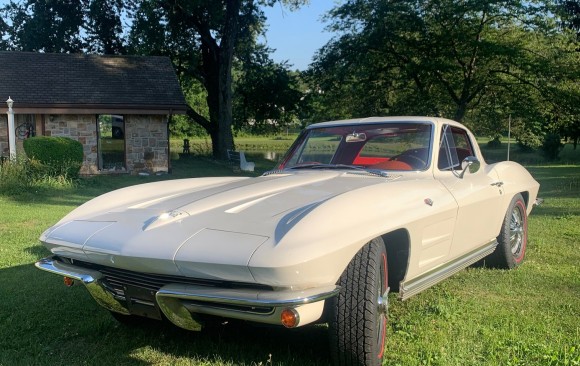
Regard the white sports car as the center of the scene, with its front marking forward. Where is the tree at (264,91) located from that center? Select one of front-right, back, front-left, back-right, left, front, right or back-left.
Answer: back-right

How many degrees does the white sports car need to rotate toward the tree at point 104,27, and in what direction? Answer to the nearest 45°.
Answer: approximately 135° to its right

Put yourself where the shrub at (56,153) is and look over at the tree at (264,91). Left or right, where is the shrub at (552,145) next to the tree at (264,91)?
right

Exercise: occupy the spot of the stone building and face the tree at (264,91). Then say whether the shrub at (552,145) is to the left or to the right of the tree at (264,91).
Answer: right

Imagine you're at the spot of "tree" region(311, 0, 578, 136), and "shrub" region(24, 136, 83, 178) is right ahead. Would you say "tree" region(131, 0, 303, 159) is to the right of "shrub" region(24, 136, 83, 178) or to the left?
right

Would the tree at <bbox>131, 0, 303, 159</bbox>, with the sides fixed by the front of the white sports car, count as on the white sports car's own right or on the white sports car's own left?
on the white sports car's own right

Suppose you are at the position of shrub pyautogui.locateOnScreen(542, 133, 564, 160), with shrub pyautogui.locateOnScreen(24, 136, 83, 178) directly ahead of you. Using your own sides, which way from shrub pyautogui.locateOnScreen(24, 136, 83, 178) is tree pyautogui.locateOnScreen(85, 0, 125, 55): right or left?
right

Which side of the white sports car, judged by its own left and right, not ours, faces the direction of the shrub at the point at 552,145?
back

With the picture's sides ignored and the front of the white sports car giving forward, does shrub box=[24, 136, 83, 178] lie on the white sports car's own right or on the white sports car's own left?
on the white sports car's own right

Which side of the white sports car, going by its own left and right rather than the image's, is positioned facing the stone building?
right
